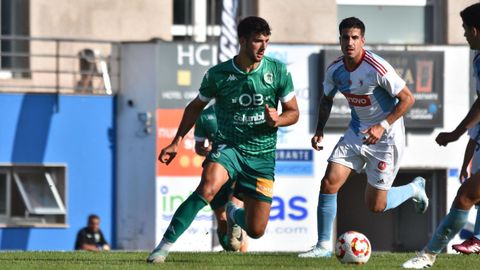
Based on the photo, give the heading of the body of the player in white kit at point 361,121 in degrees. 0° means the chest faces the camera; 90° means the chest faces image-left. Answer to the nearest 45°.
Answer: approximately 45°

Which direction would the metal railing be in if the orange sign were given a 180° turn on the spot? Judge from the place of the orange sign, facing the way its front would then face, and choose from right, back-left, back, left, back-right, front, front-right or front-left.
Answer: left

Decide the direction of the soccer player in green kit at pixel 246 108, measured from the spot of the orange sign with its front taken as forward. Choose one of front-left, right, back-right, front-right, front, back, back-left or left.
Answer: front

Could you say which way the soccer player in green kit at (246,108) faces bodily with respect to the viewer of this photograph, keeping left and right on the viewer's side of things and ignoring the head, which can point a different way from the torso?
facing the viewer

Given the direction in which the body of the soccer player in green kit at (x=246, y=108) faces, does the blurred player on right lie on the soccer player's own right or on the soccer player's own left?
on the soccer player's own left

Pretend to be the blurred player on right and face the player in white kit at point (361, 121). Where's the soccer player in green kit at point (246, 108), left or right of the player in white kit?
left

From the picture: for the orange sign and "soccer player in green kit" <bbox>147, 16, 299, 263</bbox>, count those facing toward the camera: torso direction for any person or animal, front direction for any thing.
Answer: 2

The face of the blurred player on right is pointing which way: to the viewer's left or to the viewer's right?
to the viewer's left

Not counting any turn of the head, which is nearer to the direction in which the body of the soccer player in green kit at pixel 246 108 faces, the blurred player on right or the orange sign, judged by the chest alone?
the blurred player on right

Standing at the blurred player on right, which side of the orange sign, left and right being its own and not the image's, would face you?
front
